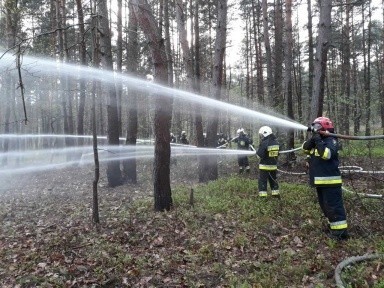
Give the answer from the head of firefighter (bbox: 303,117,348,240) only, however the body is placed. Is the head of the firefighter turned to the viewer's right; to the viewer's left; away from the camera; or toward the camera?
to the viewer's left

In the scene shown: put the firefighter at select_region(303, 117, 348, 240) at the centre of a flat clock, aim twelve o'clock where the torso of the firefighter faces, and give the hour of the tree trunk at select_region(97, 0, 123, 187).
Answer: The tree trunk is roughly at 1 o'clock from the firefighter.

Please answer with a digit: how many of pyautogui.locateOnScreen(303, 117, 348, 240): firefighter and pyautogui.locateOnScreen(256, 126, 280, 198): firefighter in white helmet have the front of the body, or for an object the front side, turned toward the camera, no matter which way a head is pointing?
0

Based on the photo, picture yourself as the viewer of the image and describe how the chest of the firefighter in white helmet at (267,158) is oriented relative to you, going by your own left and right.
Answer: facing away from the viewer and to the left of the viewer

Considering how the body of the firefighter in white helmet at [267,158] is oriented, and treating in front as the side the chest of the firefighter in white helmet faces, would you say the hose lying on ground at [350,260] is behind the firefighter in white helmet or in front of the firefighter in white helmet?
behind

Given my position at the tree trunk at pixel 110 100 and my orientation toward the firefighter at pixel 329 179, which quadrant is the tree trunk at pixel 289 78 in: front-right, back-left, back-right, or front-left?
front-left

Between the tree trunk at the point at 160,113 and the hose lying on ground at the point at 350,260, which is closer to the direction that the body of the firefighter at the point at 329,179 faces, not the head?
the tree trunk

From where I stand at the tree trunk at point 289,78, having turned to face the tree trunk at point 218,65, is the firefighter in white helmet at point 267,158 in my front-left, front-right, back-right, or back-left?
front-left

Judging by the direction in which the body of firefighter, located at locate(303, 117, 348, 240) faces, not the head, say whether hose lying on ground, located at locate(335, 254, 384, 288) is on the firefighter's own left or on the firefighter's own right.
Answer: on the firefighter's own left

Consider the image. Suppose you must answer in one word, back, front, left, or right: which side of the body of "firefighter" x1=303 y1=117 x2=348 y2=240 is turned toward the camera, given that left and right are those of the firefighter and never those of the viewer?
left

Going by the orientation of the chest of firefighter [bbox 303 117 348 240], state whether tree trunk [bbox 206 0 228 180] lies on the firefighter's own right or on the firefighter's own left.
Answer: on the firefighter's own right

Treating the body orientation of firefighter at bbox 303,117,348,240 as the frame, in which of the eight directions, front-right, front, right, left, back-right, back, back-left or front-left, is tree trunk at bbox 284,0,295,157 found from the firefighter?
right

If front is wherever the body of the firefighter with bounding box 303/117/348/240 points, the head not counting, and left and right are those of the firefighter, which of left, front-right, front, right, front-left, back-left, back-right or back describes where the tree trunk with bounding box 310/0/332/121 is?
right

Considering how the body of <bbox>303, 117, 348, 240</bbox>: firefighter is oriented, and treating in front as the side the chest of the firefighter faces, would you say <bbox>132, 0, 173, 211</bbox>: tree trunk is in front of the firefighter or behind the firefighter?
in front
